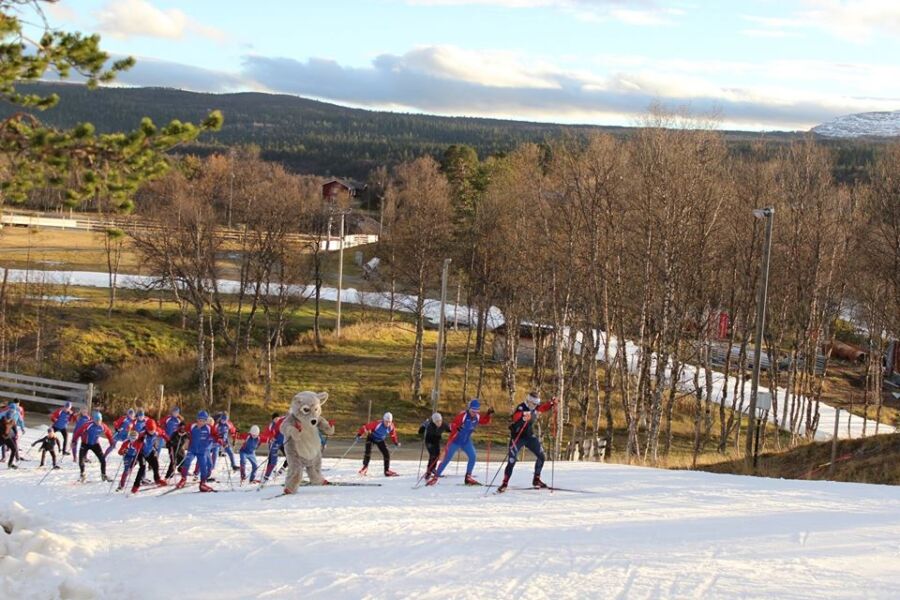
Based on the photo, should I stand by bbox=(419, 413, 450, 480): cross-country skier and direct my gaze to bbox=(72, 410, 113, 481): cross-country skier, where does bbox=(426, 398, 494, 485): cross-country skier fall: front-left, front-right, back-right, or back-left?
back-left

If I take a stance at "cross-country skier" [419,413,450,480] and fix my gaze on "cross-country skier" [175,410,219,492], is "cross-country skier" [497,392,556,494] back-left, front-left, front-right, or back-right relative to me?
back-left

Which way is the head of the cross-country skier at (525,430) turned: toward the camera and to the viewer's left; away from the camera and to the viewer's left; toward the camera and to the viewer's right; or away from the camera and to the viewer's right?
toward the camera and to the viewer's right

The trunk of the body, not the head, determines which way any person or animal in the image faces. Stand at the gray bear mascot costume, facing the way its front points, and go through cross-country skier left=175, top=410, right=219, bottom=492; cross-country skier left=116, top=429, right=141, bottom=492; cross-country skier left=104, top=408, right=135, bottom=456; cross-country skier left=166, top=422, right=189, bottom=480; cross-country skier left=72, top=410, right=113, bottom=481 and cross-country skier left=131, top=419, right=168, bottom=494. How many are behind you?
6

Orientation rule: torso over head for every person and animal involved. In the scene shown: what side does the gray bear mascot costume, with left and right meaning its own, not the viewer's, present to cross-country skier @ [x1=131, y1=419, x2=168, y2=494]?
back

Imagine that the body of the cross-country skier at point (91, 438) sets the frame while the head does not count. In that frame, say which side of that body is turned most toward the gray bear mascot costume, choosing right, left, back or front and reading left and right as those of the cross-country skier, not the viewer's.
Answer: front

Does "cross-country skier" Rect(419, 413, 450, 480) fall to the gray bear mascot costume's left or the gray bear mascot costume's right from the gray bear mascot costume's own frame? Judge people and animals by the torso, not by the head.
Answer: on its left

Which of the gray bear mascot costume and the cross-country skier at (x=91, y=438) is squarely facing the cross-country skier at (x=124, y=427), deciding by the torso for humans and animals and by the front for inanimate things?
the cross-country skier at (x=91, y=438)

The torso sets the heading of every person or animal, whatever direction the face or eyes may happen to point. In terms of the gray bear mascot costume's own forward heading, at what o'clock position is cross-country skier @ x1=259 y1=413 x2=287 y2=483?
The cross-country skier is roughly at 7 o'clock from the gray bear mascot costume.

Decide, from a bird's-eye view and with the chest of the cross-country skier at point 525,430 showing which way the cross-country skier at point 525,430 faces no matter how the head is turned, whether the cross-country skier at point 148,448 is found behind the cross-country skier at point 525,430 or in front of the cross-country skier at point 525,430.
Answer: behind

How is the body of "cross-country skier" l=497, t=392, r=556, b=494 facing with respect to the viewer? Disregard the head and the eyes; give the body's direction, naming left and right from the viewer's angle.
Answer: facing the viewer and to the right of the viewer

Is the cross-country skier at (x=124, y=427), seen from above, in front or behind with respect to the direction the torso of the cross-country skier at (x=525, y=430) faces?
behind

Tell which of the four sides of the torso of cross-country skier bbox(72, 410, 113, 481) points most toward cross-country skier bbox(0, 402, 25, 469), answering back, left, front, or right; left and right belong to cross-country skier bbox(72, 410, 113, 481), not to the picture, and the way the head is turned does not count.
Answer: back

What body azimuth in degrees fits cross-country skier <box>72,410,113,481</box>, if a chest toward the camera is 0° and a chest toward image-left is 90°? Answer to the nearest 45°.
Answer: approximately 315°
